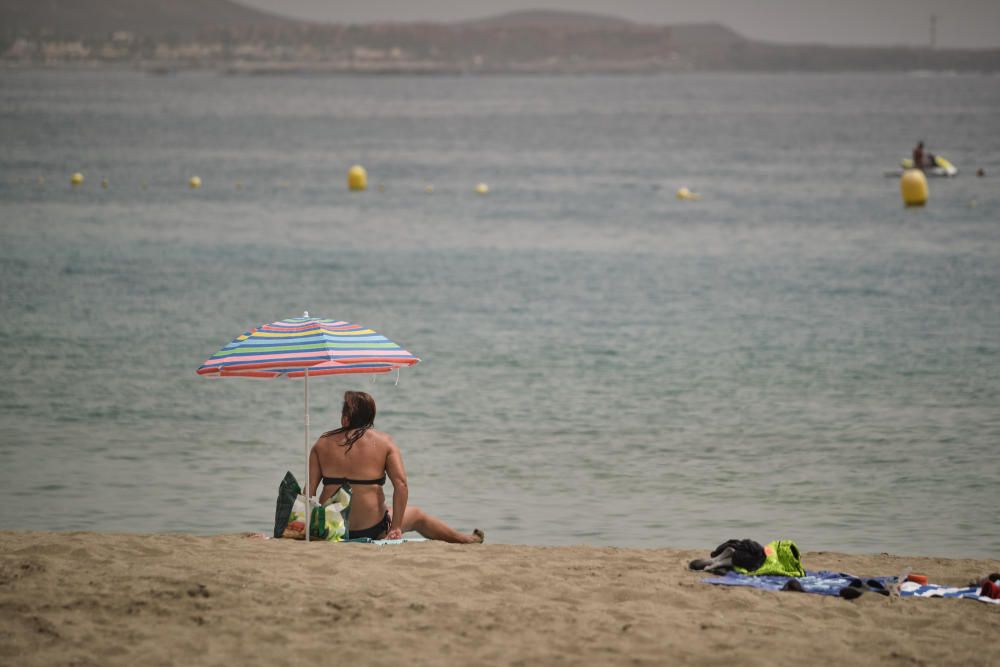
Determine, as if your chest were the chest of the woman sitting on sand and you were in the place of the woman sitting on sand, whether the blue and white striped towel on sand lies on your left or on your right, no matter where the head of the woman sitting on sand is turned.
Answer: on your right

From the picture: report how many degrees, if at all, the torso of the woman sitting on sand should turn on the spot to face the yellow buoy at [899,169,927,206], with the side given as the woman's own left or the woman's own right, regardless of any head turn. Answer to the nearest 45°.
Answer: approximately 45° to the woman's own right

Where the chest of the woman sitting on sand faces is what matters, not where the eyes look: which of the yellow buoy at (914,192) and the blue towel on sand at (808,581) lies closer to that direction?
the yellow buoy

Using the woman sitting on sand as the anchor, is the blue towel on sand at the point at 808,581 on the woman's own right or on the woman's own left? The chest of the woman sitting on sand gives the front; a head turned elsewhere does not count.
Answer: on the woman's own right

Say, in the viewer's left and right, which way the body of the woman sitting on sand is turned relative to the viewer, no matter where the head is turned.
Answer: facing away from the viewer
